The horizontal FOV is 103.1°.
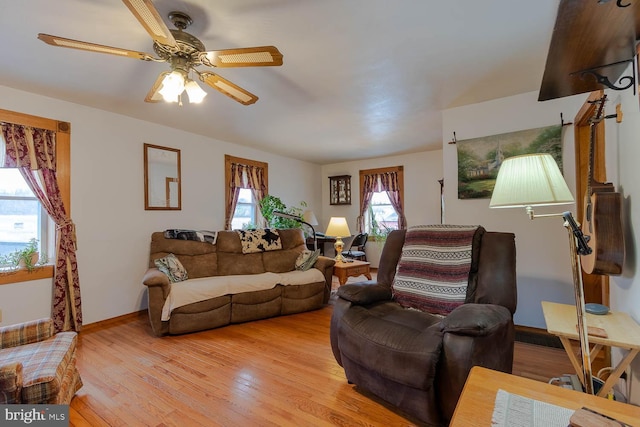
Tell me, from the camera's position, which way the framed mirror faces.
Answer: facing the viewer and to the right of the viewer

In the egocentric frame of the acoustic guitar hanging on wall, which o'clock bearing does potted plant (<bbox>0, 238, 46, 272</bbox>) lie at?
The potted plant is roughly at 11 o'clock from the acoustic guitar hanging on wall.

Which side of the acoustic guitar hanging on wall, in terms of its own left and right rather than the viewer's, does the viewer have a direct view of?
left

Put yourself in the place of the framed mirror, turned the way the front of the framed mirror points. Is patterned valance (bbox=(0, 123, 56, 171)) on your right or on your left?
on your right

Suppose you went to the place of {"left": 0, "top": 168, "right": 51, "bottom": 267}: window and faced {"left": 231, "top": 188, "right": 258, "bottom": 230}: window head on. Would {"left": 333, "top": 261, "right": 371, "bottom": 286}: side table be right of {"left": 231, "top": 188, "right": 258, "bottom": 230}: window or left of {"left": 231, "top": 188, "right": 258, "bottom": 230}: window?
right

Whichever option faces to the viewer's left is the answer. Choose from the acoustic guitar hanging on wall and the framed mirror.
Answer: the acoustic guitar hanging on wall

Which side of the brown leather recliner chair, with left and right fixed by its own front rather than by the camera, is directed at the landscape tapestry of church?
back

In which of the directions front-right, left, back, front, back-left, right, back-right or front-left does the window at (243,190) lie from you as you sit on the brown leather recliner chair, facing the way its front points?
right

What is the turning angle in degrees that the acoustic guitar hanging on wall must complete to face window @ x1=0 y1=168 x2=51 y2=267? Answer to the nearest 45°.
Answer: approximately 45° to its left

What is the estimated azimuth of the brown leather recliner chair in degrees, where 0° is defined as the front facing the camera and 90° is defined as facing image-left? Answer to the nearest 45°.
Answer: approximately 45°

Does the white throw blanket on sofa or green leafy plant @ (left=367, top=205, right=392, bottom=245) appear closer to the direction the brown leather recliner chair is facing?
the white throw blanket on sofa
